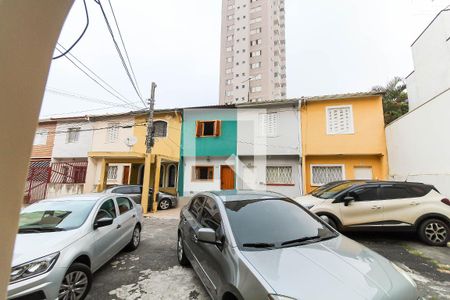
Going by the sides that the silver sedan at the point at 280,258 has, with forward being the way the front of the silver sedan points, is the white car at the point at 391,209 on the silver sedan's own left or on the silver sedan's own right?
on the silver sedan's own left

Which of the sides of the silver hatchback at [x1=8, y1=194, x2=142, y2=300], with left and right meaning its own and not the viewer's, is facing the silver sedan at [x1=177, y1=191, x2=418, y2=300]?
left

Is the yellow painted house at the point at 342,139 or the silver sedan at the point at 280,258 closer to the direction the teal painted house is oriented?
the silver sedan

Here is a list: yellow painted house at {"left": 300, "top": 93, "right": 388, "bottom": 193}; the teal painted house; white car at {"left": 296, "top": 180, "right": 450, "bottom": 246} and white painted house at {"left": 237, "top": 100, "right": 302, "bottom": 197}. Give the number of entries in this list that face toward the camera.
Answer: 3

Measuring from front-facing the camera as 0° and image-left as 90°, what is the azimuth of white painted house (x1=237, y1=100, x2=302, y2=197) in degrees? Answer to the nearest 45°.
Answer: approximately 0°

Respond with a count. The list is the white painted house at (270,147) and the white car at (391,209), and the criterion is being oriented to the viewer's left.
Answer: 1

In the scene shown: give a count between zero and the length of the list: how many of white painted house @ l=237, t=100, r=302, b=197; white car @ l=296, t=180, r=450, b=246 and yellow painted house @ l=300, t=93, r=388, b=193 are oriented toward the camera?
2

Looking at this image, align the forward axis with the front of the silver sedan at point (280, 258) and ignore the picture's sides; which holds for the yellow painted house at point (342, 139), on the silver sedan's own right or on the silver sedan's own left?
on the silver sedan's own left

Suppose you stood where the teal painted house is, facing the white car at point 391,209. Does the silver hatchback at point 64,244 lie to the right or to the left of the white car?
right

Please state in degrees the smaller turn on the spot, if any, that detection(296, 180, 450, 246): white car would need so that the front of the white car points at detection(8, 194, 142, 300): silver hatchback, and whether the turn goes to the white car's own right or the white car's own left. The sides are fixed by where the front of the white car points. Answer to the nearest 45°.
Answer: approximately 45° to the white car's own left

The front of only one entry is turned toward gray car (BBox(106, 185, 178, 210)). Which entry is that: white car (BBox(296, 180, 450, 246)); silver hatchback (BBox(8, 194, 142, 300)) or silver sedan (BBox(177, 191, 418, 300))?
the white car

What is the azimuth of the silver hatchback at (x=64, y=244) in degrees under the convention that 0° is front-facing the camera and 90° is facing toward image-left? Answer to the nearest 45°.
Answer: approximately 45°

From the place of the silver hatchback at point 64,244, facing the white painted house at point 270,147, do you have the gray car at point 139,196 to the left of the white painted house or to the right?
left

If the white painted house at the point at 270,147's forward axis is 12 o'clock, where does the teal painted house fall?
The teal painted house is roughly at 3 o'clock from the white painted house.
